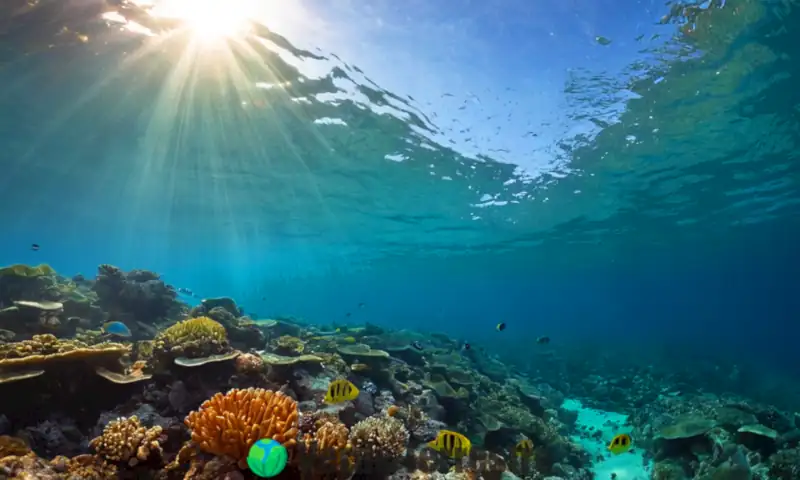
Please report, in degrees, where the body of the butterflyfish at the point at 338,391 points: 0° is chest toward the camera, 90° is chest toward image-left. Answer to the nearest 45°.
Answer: approximately 270°

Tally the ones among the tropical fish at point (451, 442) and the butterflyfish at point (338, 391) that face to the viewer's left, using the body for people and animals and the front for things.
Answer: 1

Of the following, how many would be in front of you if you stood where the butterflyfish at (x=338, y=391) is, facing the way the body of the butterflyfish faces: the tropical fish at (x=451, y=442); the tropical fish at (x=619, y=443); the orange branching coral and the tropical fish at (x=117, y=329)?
2

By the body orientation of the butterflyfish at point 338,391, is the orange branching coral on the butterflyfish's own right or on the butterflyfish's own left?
on the butterflyfish's own right

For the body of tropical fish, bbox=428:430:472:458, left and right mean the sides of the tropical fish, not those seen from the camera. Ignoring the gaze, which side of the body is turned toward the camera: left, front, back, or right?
left

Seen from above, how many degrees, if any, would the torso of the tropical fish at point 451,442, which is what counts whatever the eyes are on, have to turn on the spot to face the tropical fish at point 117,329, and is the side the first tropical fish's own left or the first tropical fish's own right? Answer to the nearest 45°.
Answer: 0° — it already faces it

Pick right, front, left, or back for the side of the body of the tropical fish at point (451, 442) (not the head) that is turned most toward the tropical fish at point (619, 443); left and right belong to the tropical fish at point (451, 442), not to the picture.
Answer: back
